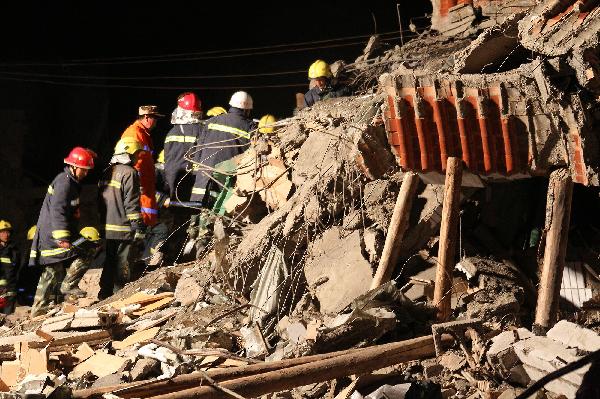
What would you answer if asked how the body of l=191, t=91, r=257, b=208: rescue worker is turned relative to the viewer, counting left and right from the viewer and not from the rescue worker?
facing away from the viewer and to the right of the viewer

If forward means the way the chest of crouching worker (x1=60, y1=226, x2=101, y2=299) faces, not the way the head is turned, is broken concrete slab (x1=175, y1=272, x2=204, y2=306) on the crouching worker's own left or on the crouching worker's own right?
on the crouching worker's own right

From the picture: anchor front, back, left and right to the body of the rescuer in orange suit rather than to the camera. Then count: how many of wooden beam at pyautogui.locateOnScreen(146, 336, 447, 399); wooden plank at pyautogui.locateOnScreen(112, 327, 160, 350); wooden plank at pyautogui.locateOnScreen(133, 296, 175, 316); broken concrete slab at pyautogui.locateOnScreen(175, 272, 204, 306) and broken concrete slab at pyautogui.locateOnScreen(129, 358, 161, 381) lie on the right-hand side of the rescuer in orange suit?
5

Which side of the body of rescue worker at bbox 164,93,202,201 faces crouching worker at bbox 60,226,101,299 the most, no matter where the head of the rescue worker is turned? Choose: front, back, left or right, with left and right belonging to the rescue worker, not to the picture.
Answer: back

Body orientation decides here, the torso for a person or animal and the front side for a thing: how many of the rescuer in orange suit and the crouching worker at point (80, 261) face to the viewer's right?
2

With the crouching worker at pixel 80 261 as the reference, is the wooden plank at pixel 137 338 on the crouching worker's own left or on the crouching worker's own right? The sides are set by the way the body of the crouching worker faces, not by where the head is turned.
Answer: on the crouching worker's own right

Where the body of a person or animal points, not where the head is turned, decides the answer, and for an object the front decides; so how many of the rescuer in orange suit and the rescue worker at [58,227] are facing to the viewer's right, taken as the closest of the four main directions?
2

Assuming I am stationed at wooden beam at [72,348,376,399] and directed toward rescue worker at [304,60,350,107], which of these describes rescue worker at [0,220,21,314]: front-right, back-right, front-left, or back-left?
front-left

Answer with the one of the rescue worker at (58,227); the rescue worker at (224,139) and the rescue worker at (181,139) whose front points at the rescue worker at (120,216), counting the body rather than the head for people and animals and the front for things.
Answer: the rescue worker at (58,227)

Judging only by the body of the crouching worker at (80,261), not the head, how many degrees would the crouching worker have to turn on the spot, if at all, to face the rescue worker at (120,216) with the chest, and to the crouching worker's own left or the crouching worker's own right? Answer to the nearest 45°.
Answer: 0° — they already face them

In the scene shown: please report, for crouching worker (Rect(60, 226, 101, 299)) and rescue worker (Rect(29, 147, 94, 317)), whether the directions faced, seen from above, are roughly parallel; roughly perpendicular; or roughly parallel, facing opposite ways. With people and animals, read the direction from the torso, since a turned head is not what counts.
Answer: roughly parallel

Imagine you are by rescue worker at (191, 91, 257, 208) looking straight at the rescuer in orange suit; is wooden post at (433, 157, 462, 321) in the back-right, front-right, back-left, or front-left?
back-left

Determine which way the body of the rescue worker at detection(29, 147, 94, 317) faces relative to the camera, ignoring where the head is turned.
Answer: to the viewer's right

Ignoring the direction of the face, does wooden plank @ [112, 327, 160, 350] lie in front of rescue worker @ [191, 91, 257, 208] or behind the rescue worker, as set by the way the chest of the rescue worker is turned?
behind

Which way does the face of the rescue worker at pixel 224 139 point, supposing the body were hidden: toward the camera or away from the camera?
away from the camera

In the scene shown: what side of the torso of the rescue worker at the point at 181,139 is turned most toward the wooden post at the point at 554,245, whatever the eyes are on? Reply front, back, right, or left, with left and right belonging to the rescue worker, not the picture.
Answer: right

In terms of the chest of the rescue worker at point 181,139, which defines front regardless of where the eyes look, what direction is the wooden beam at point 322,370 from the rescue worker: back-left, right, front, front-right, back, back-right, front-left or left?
back-right

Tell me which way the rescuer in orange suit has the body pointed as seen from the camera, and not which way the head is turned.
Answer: to the viewer's right
